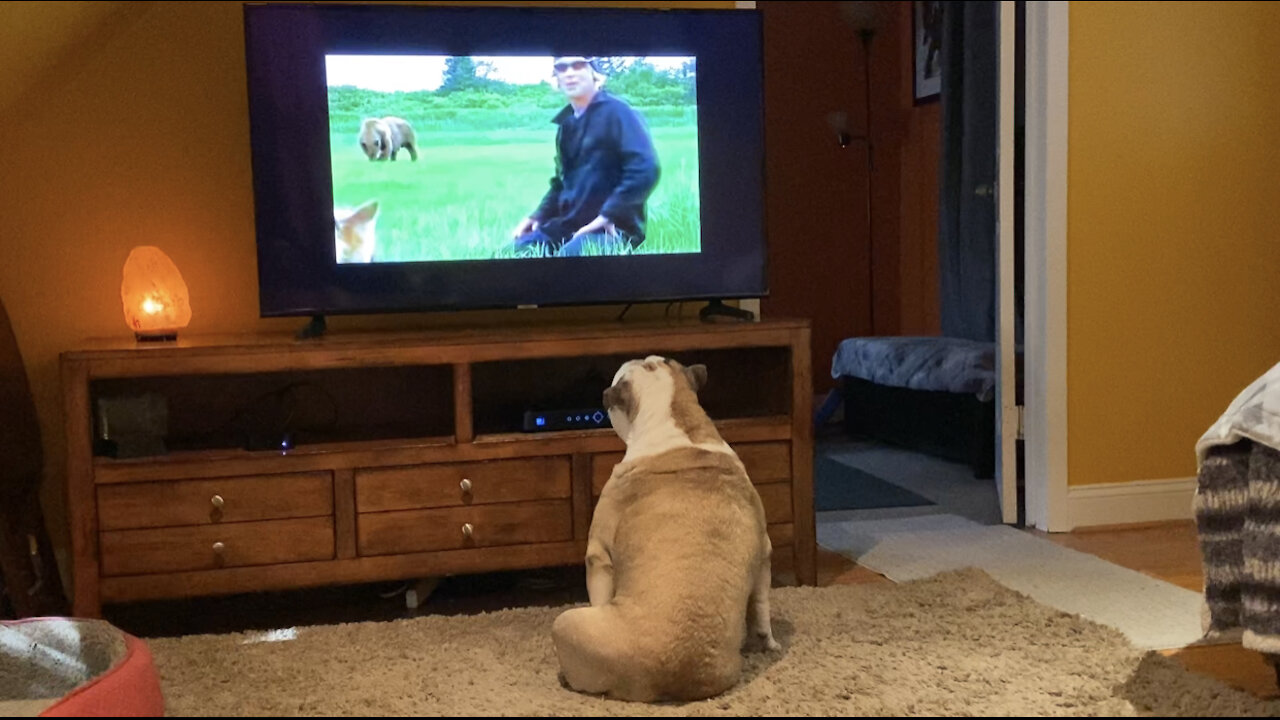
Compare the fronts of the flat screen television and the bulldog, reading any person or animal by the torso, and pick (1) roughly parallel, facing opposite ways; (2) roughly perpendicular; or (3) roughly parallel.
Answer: roughly parallel, facing opposite ways

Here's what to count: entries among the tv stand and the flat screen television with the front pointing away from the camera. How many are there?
0

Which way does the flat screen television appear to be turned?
toward the camera

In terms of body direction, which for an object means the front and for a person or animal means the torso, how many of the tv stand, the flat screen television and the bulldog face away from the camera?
1

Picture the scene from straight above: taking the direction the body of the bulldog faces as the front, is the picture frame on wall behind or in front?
in front

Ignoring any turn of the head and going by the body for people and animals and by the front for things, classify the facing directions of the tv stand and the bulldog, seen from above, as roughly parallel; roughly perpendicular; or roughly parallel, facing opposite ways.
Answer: roughly parallel, facing opposite ways

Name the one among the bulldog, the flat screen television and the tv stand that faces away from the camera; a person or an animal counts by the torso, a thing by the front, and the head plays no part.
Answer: the bulldog

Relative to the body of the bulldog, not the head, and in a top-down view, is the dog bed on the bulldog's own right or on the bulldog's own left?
on the bulldog's own left

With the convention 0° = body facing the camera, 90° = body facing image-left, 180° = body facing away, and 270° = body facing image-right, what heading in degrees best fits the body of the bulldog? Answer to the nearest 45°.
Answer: approximately 180°

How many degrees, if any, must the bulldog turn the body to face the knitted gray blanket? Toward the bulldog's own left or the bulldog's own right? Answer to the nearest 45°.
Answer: approximately 90° to the bulldog's own right

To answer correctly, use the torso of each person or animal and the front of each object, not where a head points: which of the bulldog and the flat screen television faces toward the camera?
the flat screen television

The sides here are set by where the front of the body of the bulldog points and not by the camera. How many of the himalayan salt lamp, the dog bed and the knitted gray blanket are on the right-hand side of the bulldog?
1

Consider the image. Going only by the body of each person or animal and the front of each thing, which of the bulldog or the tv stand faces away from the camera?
the bulldog

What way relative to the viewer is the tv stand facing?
toward the camera

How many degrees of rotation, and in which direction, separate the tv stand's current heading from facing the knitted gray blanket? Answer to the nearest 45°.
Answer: approximately 45° to its left

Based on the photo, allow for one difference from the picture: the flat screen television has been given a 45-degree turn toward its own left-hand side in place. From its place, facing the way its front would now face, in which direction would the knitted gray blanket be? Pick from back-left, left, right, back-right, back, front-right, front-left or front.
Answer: front
